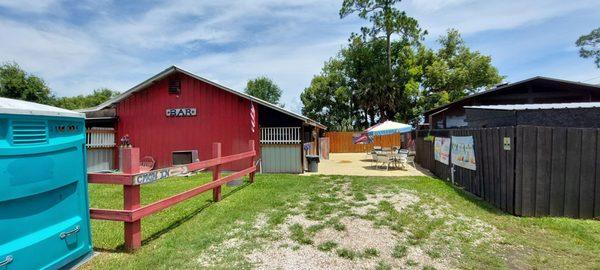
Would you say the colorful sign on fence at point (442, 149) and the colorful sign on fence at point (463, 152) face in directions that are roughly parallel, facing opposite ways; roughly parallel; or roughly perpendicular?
roughly parallel

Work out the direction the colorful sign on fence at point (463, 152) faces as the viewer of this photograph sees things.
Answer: facing the viewer and to the left of the viewer

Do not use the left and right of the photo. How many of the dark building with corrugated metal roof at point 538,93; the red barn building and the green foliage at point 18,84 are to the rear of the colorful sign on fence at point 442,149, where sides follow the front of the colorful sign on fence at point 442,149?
1

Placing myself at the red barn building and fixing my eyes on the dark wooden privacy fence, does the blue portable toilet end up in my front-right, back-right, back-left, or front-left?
front-right

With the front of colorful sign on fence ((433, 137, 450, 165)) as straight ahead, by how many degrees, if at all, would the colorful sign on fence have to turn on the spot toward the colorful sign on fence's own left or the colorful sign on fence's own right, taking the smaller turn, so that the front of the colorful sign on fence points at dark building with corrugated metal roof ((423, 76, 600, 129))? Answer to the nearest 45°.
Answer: approximately 180°

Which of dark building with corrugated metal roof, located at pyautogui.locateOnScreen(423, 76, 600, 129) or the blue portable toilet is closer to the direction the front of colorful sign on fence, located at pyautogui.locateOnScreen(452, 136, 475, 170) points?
the blue portable toilet

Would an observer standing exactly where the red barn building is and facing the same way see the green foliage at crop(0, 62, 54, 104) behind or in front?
behind

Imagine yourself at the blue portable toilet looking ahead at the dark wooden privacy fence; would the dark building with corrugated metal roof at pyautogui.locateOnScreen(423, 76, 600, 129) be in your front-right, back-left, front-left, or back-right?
front-left

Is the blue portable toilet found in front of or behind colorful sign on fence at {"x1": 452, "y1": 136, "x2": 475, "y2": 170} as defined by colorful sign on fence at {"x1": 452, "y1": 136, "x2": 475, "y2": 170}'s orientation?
in front

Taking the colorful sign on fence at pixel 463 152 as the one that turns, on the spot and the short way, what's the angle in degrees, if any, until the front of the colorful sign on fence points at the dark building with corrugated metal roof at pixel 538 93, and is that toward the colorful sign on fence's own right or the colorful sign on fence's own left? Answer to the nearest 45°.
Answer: approximately 135° to the colorful sign on fence's own right

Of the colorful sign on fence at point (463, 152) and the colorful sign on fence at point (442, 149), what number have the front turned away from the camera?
0

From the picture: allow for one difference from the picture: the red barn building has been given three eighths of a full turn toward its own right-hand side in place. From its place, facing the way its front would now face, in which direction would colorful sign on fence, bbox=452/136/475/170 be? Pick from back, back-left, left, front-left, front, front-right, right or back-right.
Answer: back

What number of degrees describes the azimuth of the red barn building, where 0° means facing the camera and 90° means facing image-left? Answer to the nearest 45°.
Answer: approximately 0°

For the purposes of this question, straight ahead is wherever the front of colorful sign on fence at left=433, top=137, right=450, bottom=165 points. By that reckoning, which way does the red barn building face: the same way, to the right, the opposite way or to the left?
to the left
